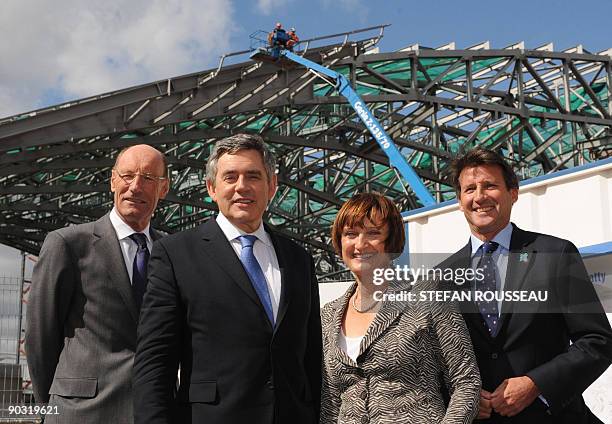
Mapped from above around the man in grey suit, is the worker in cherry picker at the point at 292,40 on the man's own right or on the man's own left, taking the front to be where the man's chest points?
on the man's own left

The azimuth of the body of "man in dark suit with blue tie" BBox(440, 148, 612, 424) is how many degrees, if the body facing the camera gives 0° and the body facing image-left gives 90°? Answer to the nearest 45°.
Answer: approximately 45°

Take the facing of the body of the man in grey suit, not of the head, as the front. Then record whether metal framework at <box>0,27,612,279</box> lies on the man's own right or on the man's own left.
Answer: on the man's own left

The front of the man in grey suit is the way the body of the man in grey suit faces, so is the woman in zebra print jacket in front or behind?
in front

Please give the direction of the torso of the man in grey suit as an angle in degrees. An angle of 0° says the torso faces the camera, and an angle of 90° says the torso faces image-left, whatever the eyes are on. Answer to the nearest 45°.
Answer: approximately 315°

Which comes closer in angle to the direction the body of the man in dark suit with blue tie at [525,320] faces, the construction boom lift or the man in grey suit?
the man in grey suit

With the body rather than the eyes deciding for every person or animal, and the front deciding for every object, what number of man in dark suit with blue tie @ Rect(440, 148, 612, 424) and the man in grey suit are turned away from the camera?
0

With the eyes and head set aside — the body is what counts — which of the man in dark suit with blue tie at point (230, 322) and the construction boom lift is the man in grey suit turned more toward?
the man in dark suit with blue tie
